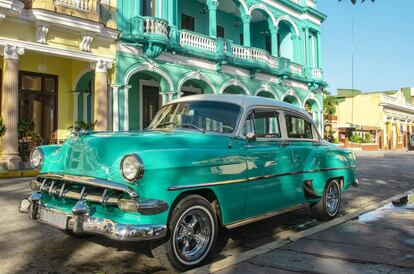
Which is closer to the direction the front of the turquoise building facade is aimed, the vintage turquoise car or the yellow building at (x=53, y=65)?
the vintage turquoise car

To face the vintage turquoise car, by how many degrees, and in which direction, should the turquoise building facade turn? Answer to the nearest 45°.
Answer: approximately 45° to its right

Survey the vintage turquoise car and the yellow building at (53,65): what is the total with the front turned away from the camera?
0

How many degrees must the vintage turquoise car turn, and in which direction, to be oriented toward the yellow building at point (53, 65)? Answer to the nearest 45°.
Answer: approximately 90° to its right

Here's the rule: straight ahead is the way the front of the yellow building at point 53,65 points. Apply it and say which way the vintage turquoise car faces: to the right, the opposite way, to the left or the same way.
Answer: to the right

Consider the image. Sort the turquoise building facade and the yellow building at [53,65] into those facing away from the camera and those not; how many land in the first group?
0

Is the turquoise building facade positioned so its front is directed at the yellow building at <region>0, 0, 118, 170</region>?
no

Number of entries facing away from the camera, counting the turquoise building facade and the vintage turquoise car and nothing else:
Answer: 0

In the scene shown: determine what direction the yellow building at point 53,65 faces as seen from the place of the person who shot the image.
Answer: facing the viewer and to the right of the viewer

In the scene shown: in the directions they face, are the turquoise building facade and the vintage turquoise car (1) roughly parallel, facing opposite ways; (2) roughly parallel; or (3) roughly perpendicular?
roughly perpendicular

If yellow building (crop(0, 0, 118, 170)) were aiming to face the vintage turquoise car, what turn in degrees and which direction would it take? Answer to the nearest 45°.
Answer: approximately 45° to its right

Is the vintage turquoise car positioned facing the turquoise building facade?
no

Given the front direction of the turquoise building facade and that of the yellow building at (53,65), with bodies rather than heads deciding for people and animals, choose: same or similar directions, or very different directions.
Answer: same or similar directions
